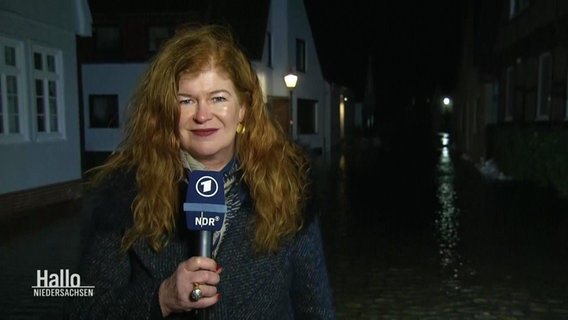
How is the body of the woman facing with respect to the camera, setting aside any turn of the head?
toward the camera
